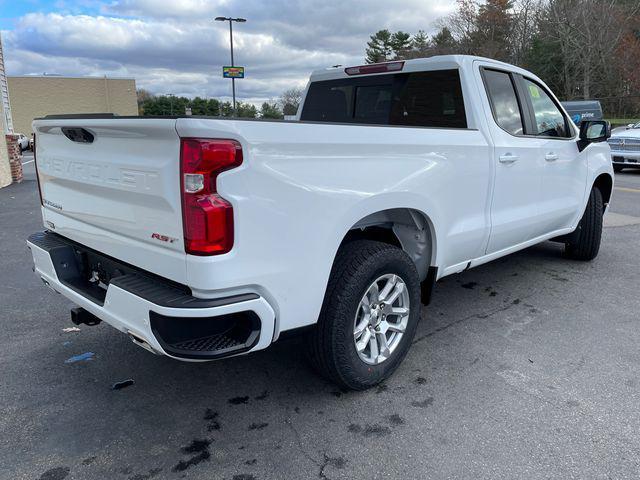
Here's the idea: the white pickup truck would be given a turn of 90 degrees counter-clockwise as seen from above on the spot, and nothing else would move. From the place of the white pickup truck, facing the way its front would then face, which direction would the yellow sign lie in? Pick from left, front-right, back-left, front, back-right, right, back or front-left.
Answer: front-right

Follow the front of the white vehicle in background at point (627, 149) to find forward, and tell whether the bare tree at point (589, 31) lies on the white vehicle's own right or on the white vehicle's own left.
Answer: on the white vehicle's own right

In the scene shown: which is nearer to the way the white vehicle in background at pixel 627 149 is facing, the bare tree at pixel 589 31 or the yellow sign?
the yellow sign

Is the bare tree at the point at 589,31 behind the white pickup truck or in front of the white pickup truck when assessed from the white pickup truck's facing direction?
in front

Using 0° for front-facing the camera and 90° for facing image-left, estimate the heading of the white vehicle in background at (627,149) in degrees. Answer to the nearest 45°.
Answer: approximately 45°

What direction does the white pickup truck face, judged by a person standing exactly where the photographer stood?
facing away from the viewer and to the right of the viewer

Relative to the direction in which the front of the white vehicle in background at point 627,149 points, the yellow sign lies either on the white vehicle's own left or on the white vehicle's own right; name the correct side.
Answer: on the white vehicle's own right
